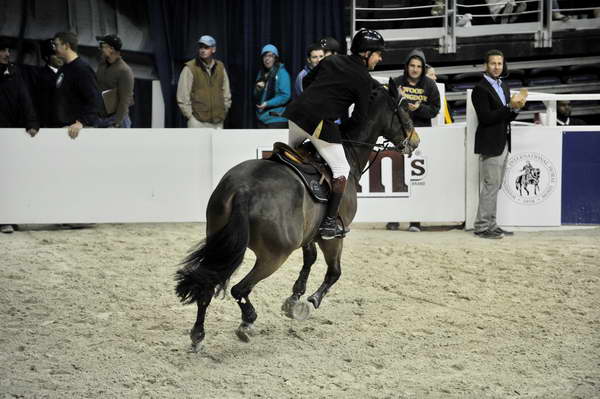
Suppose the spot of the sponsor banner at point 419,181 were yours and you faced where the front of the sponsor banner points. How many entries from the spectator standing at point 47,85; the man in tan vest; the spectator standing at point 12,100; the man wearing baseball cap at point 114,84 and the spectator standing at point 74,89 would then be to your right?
5

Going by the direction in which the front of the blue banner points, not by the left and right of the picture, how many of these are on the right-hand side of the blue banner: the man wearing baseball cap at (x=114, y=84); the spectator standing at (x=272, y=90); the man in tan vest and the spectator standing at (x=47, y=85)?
4

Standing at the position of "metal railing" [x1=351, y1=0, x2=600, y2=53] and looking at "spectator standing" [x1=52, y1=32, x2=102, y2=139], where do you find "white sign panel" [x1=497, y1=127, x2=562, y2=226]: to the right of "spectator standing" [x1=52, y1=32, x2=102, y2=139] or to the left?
left

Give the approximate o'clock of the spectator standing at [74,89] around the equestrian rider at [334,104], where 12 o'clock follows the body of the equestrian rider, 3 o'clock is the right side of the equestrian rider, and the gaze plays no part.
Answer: The spectator standing is roughly at 9 o'clock from the equestrian rider.

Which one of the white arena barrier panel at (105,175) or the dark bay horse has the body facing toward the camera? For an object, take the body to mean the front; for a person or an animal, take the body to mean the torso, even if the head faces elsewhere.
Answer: the white arena barrier panel

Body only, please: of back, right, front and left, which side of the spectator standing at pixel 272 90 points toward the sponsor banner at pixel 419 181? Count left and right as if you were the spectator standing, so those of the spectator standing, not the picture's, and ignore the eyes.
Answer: left

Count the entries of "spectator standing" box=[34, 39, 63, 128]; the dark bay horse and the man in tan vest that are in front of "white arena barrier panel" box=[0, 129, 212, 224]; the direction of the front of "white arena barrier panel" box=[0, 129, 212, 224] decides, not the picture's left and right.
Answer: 1

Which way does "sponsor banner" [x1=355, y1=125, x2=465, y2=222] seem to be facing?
toward the camera

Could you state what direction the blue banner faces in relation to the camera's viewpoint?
facing the viewer

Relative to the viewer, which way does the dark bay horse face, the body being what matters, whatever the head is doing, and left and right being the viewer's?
facing away from the viewer and to the right of the viewer

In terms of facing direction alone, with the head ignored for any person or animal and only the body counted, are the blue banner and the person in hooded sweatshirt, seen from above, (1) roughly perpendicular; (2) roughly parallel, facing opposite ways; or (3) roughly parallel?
roughly parallel

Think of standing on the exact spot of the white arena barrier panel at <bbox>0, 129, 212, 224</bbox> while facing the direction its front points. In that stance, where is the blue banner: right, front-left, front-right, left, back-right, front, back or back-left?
left

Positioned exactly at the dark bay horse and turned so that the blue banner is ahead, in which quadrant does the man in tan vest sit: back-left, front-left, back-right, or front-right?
front-left

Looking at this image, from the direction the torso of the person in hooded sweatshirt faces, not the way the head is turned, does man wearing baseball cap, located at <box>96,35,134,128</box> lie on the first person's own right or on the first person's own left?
on the first person's own right

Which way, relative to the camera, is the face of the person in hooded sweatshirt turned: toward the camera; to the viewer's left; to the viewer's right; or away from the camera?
toward the camera

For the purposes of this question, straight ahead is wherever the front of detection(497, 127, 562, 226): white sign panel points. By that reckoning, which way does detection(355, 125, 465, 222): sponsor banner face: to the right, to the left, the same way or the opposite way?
the same way
